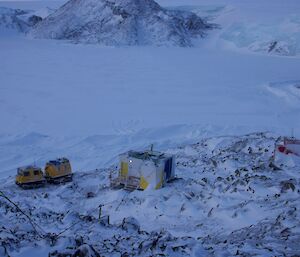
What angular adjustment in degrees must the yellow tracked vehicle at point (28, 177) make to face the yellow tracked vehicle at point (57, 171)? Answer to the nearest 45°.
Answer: approximately 180°

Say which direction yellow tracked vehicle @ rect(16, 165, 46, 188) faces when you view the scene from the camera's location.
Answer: facing the viewer and to the left of the viewer
